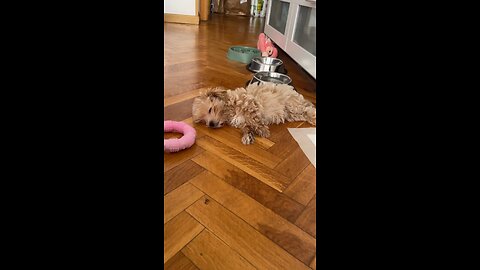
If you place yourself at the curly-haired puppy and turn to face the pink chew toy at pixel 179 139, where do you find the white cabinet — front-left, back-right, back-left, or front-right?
back-right

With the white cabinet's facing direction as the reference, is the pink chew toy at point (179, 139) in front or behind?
in front

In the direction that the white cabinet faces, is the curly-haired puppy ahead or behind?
ahead

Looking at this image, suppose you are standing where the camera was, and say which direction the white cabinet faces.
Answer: facing the viewer and to the left of the viewer

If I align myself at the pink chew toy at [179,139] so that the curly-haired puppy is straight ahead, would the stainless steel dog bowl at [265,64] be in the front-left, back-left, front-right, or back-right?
front-left
